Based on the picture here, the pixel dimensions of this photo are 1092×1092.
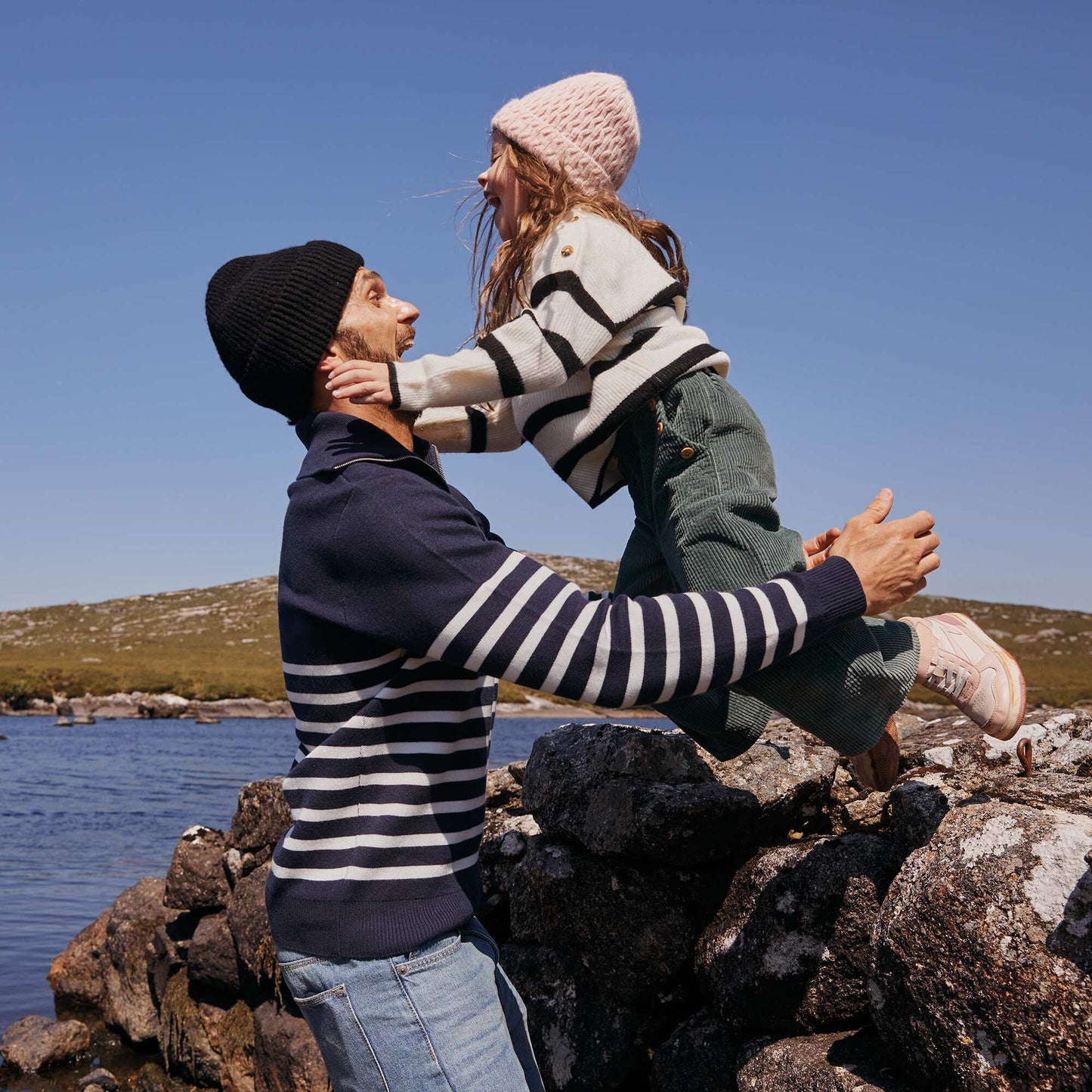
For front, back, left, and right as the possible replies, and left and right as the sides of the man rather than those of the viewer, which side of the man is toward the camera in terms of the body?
right

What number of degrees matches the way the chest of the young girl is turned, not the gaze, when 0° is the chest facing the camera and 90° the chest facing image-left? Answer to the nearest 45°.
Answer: approximately 90°

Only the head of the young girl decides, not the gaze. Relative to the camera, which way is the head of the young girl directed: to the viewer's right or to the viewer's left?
to the viewer's left

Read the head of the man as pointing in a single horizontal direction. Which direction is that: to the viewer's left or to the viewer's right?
to the viewer's right

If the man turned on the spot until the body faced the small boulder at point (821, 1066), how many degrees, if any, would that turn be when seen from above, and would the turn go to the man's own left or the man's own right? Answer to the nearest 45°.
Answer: approximately 45° to the man's own left
